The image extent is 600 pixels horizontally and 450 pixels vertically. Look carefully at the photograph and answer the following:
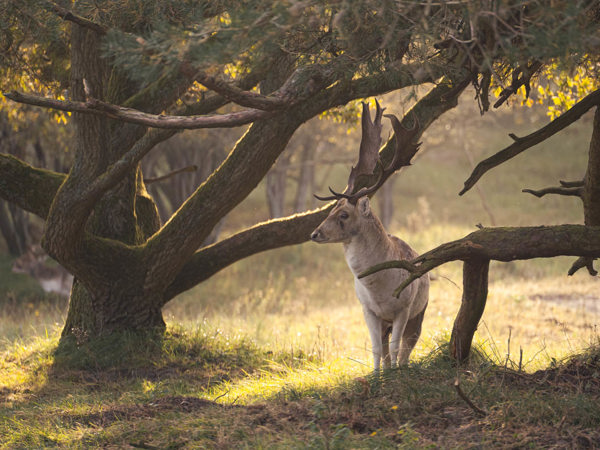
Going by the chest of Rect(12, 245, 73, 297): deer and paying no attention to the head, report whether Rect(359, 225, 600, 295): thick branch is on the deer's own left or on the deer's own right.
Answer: on the deer's own left

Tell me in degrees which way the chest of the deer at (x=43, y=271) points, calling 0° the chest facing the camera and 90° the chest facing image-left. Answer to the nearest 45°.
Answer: approximately 90°

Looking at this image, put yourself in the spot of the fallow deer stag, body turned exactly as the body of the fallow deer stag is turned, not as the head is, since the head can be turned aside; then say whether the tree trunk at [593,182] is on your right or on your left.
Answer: on your left

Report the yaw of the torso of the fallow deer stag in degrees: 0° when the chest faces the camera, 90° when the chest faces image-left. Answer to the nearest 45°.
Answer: approximately 45°
